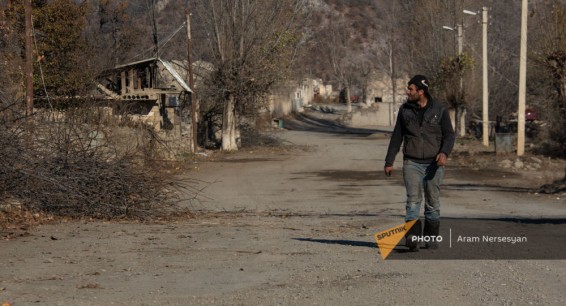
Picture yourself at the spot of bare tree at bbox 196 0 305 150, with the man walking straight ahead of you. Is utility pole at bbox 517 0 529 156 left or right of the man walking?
left

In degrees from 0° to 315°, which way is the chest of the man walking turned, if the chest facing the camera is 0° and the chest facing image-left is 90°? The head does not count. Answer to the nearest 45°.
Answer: approximately 0°

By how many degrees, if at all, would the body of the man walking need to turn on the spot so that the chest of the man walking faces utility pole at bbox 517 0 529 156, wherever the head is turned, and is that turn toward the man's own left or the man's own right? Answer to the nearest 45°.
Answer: approximately 180°

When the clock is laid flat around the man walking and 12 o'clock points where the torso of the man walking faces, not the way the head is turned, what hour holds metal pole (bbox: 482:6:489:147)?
The metal pole is roughly at 6 o'clock from the man walking.

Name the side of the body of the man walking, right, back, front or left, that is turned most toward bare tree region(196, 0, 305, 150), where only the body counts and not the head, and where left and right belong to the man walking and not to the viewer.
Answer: back

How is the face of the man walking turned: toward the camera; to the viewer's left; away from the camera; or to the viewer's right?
to the viewer's left

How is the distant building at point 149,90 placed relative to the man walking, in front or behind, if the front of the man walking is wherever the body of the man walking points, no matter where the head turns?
behind
